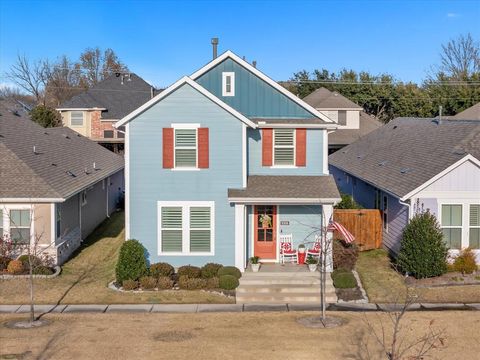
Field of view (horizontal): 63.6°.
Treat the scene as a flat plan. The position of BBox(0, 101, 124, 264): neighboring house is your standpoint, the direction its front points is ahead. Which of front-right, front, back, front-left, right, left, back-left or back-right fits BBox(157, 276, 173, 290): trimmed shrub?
front-left

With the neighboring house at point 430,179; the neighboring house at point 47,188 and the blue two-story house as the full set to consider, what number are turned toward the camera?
3

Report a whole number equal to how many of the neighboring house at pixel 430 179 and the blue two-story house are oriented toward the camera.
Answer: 2

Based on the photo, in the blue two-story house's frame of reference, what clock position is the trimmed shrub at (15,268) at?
The trimmed shrub is roughly at 3 o'clock from the blue two-story house.

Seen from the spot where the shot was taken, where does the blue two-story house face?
facing the viewer

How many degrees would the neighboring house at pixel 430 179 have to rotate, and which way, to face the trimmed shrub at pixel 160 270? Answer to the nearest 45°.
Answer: approximately 45° to its right

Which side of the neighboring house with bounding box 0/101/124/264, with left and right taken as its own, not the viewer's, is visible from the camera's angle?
front

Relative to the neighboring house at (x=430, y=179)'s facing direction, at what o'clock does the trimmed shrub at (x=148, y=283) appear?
The trimmed shrub is roughly at 2 o'clock from the neighboring house.

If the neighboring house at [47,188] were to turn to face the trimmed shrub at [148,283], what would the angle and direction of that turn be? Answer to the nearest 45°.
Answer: approximately 45° to its left

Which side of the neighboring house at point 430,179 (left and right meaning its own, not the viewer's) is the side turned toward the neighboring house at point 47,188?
right

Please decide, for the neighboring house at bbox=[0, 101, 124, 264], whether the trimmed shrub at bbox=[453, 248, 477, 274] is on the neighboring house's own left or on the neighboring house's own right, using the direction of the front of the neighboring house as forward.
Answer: on the neighboring house's own left
